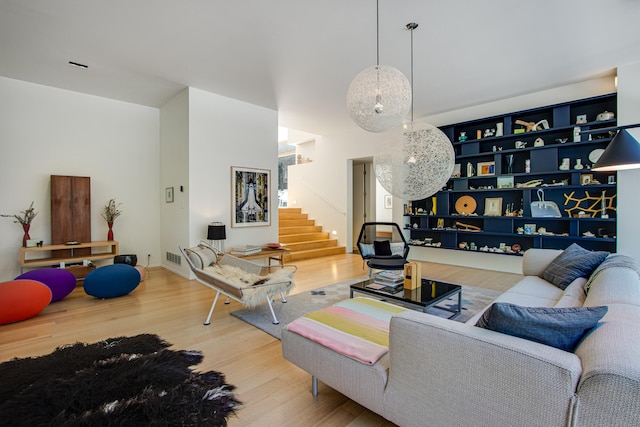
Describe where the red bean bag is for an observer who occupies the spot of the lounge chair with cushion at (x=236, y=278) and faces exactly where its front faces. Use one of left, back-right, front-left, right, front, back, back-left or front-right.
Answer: back

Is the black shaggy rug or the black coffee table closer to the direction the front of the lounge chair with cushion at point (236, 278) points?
the black coffee table

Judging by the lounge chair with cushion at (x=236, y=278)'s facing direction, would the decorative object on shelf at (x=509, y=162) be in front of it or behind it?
in front

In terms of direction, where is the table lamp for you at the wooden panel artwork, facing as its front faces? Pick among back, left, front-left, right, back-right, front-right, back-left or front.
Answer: front-left

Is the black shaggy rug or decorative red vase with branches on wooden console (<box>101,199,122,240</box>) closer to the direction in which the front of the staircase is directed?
the black shaggy rug

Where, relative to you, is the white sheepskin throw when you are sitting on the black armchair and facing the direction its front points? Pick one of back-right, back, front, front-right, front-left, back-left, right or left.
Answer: front-right

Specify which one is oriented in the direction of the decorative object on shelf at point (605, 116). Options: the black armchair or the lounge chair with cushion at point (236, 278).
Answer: the lounge chair with cushion

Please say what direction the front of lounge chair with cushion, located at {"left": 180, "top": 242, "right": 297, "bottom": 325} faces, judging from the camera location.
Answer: facing to the right of the viewer

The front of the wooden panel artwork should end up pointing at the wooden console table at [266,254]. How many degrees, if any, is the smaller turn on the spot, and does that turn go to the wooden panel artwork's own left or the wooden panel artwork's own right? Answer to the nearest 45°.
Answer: approximately 45° to the wooden panel artwork's own left

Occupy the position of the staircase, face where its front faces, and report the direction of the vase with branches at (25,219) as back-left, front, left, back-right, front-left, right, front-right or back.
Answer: right

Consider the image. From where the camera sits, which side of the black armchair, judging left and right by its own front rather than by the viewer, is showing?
front
